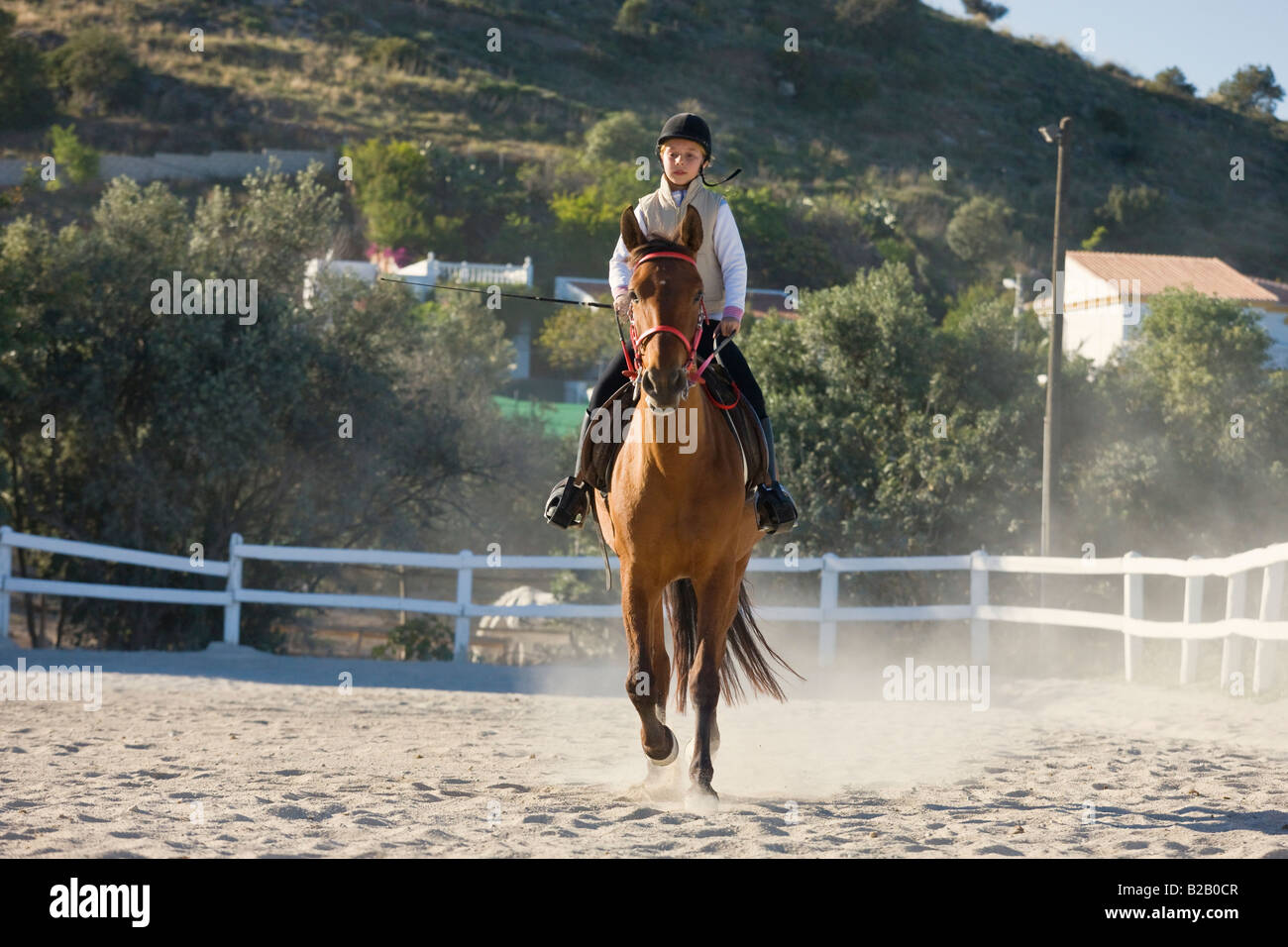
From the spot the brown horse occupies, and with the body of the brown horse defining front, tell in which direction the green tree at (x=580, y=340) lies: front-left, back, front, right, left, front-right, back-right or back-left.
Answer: back

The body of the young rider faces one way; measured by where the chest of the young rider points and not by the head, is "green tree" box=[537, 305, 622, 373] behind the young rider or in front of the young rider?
behind

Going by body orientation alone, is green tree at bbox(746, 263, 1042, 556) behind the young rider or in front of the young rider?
behind

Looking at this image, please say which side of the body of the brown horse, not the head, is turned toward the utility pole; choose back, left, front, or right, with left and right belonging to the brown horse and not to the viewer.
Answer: back

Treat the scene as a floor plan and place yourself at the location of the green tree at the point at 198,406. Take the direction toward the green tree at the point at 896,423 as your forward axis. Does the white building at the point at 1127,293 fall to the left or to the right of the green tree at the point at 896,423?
left

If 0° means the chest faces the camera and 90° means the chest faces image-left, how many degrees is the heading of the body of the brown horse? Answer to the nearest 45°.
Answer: approximately 0°
